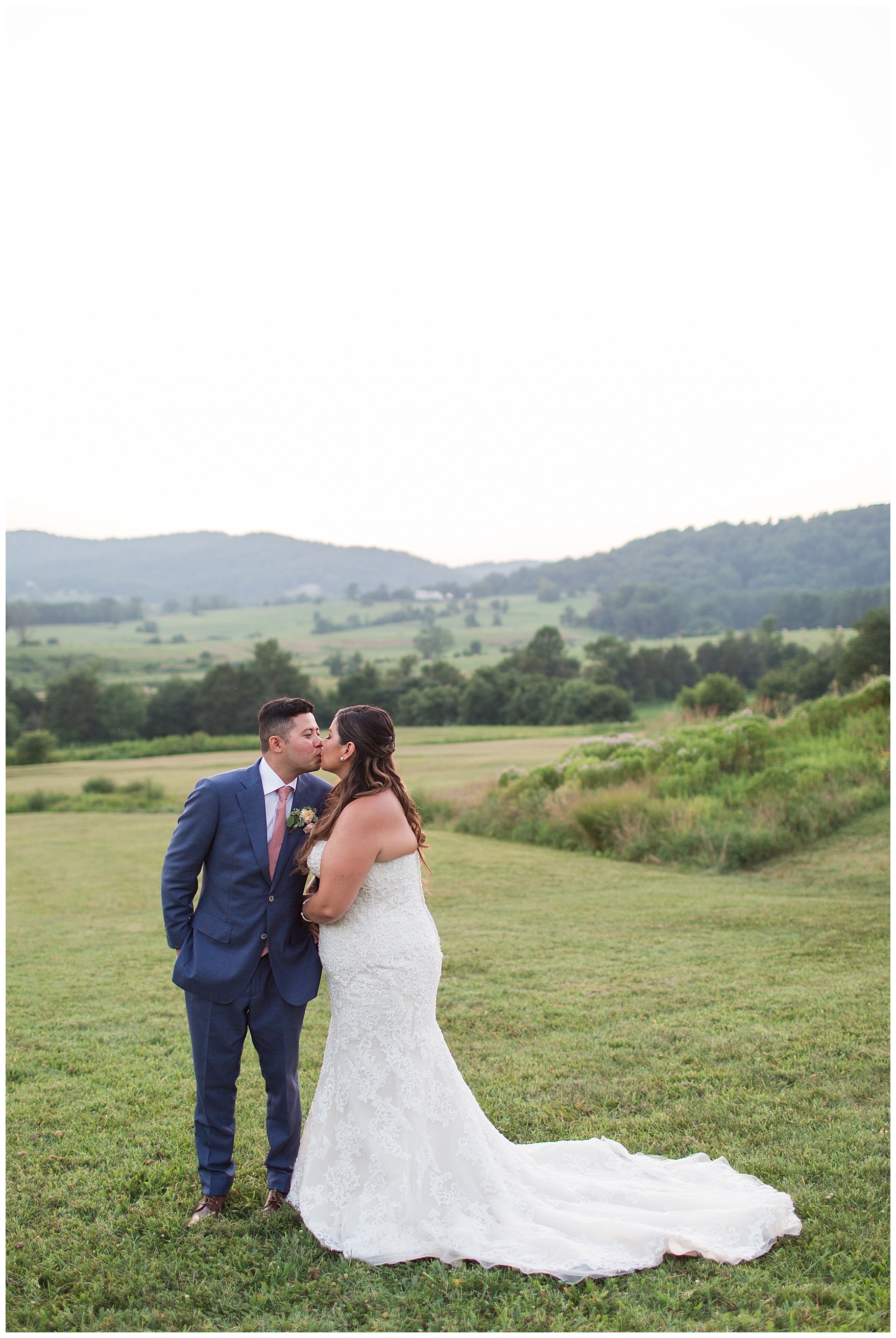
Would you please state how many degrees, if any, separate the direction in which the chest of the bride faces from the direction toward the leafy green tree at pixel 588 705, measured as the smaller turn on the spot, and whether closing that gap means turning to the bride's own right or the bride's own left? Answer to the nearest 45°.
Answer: approximately 90° to the bride's own right

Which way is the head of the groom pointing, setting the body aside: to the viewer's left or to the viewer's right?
to the viewer's right

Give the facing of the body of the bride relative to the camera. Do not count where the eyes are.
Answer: to the viewer's left

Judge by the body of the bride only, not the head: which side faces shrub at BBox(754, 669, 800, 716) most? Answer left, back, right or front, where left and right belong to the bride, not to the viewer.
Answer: right

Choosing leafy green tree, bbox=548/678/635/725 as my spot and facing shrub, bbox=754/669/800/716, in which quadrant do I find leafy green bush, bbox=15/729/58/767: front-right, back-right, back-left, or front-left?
back-right

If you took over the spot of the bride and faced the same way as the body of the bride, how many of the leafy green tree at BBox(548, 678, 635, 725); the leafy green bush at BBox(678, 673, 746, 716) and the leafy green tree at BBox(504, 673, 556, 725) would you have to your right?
3

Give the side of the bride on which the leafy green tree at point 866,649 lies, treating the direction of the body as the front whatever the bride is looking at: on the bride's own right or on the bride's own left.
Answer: on the bride's own right

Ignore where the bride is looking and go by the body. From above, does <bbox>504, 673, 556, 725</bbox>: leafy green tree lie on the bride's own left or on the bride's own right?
on the bride's own right
